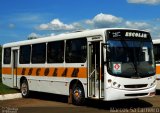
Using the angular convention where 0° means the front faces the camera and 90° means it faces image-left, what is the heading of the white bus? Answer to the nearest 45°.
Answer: approximately 315°
